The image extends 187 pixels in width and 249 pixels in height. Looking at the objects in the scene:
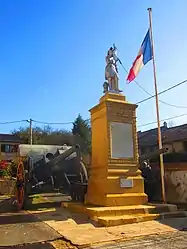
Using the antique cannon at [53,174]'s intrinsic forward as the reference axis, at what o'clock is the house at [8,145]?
The house is roughly at 7 o'clock from the antique cannon.

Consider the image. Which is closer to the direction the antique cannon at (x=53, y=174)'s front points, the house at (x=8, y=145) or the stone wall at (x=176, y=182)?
the stone wall

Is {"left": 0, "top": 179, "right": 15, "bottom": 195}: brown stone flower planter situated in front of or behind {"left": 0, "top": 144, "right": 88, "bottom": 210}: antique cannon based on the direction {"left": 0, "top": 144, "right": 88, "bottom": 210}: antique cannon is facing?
behind
